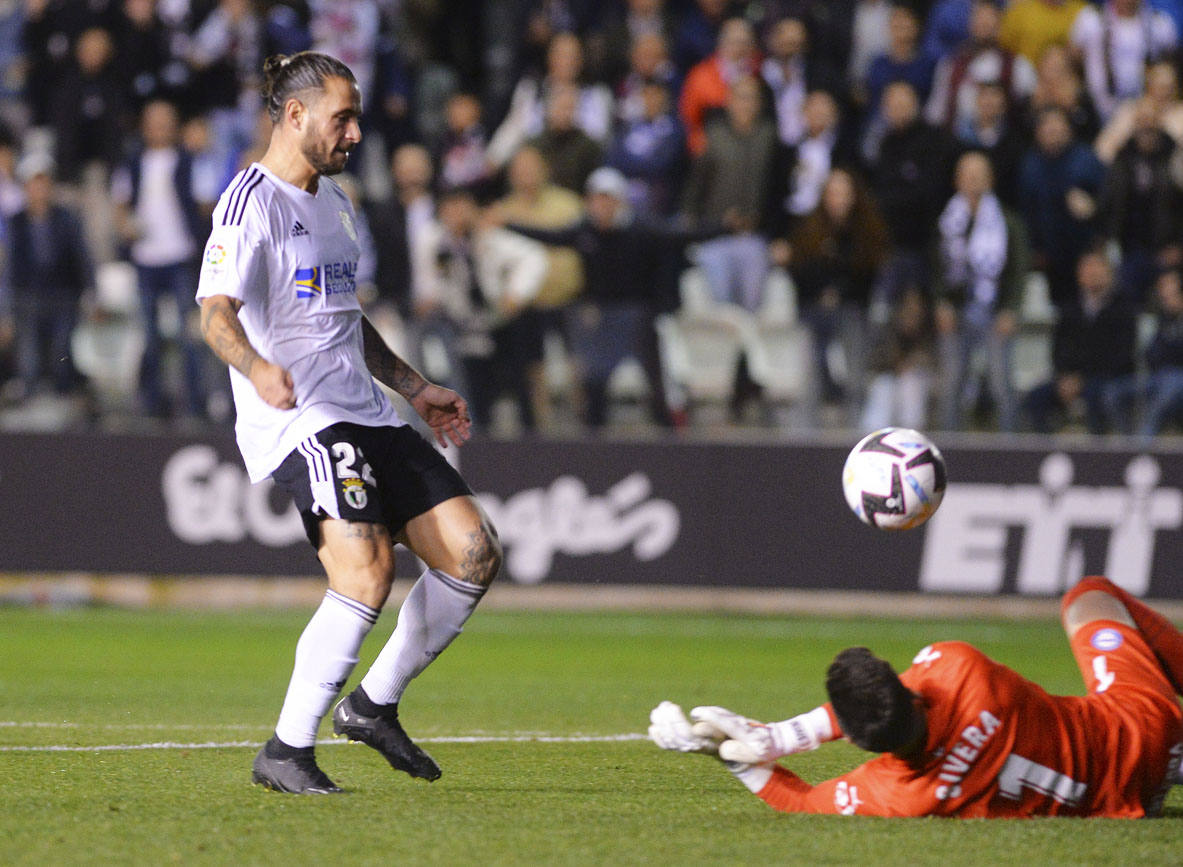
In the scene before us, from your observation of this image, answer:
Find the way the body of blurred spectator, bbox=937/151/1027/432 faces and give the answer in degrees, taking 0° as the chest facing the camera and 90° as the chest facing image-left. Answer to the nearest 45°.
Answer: approximately 0°

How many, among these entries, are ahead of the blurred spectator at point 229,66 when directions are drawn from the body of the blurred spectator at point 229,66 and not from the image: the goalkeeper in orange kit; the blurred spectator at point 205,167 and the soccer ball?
3

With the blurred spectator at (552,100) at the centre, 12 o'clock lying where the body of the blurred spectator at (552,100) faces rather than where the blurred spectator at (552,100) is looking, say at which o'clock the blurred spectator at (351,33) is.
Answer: the blurred spectator at (351,33) is roughly at 4 o'clock from the blurred spectator at (552,100).

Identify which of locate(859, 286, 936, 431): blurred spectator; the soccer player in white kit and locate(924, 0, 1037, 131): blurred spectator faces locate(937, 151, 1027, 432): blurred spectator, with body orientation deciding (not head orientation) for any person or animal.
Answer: locate(924, 0, 1037, 131): blurred spectator

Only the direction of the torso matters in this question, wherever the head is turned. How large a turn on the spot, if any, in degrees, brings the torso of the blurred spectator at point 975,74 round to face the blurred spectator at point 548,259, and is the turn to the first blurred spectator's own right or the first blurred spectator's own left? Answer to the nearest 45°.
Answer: approximately 45° to the first blurred spectator's own right

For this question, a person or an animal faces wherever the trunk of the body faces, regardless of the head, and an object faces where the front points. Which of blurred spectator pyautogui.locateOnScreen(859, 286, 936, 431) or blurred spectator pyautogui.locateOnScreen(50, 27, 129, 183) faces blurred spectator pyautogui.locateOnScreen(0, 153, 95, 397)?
blurred spectator pyautogui.locateOnScreen(50, 27, 129, 183)

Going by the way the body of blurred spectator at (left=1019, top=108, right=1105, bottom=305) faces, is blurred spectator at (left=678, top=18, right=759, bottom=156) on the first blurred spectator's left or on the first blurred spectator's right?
on the first blurred spectator's right

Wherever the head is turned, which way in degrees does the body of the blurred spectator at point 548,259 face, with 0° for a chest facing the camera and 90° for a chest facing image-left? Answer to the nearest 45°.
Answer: approximately 0°
